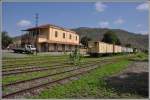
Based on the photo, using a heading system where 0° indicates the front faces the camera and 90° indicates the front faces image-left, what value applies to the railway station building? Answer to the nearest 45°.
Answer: approximately 315°

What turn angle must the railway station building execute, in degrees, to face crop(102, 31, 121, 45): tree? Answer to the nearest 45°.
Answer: approximately 90° to its left
